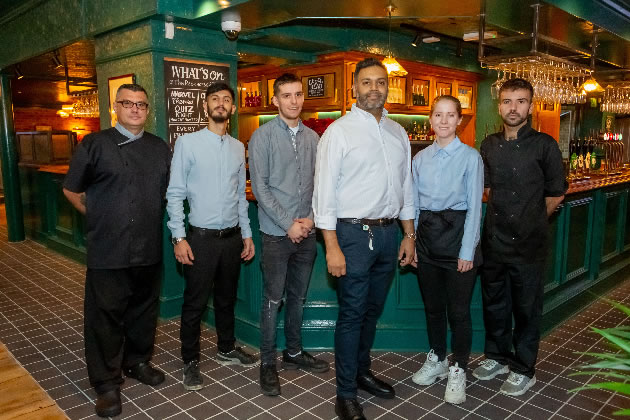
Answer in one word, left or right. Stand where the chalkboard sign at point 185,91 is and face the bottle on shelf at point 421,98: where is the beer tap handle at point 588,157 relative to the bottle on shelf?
right

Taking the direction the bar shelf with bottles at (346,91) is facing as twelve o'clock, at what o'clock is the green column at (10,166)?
The green column is roughly at 3 o'clock from the bar shelf with bottles.

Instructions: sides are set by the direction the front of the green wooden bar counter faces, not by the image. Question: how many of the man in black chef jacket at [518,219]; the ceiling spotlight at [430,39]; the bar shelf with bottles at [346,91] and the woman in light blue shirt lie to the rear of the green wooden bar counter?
2

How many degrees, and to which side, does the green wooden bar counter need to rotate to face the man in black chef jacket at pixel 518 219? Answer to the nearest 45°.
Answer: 0° — it already faces them

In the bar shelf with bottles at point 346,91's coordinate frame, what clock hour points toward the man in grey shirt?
The man in grey shirt is roughly at 12 o'clock from the bar shelf with bottles.

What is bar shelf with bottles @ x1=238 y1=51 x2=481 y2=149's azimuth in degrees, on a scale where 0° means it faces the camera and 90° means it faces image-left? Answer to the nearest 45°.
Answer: approximately 0°

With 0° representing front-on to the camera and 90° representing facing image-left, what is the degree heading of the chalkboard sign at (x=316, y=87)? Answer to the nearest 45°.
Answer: approximately 0°

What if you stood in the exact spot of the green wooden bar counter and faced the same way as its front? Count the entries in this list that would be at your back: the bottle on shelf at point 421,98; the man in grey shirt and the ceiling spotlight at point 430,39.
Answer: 2

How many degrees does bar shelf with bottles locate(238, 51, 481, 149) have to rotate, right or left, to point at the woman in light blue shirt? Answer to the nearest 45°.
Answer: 0° — it already faces them

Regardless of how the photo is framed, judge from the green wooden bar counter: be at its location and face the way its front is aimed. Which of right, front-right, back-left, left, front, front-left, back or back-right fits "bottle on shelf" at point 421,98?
back

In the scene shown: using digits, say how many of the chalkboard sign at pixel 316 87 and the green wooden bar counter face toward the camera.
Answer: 2

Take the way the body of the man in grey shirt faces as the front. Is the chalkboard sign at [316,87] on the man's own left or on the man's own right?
on the man's own left
